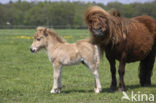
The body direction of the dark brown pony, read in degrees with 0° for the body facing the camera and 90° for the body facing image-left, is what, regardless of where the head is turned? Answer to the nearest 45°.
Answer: approximately 45°
